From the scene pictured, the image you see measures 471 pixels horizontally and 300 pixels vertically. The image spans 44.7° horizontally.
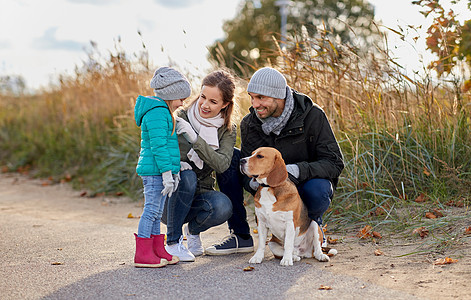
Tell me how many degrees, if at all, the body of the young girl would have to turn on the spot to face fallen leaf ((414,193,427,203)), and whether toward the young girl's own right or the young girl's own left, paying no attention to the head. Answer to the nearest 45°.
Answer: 0° — they already face it

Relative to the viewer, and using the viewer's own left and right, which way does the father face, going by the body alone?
facing the viewer and to the left of the viewer

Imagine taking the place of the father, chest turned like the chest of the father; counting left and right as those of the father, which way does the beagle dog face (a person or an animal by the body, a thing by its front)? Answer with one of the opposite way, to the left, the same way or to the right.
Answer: the same way

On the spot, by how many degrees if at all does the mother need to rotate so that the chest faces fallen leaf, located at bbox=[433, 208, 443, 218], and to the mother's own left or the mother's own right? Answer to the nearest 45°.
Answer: approximately 135° to the mother's own left

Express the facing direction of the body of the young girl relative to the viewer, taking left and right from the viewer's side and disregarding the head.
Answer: facing to the right of the viewer

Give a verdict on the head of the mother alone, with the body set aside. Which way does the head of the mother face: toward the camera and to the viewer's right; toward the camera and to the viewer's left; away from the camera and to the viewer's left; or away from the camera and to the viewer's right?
toward the camera and to the viewer's left

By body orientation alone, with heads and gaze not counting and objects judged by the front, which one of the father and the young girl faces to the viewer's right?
the young girl

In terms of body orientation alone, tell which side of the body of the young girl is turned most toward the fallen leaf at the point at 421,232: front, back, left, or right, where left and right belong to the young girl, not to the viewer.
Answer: front

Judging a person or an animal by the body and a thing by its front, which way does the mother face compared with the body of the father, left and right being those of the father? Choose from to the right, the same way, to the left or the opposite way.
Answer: the same way

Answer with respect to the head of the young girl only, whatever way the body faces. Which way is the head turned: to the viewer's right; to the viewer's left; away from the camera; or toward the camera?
to the viewer's right

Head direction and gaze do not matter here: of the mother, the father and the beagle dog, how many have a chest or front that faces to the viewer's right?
0

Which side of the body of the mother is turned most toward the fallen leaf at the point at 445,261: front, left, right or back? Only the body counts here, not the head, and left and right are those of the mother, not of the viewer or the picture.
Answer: left

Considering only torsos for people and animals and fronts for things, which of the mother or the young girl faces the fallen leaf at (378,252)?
the young girl

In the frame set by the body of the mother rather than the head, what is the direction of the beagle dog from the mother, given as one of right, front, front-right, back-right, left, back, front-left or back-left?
left
